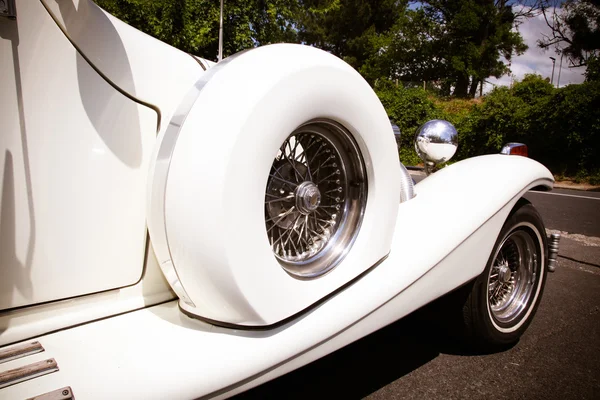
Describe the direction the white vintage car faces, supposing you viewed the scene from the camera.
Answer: facing away from the viewer and to the right of the viewer

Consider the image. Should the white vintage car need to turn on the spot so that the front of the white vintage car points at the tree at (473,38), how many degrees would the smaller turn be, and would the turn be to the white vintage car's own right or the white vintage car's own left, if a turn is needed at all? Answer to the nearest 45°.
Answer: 0° — it already faces it

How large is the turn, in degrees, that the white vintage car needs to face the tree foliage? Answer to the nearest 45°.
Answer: approximately 45° to its left
